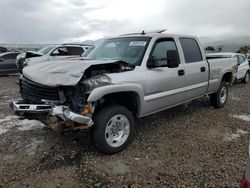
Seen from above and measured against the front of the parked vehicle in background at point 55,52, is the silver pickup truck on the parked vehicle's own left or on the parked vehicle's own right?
on the parked vehicle's own left

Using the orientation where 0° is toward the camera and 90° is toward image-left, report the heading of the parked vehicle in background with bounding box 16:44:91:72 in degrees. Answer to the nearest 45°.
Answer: approximately 45°

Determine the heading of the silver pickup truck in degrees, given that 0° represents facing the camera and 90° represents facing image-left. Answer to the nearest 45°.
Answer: approximately 45°

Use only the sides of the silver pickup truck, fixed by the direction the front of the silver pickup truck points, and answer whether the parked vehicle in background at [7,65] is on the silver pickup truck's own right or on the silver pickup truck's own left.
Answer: on the silver pickup truck's own right

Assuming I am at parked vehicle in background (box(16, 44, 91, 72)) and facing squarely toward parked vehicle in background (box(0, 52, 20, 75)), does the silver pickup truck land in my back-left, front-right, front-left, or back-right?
back-left

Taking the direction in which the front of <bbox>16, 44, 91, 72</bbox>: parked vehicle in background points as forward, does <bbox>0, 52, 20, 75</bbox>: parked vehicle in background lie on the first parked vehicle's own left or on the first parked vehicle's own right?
on the first parked vehicle's own right

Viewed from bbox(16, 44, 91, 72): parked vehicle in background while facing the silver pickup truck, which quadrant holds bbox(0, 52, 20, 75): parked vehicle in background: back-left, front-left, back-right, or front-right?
back-right
